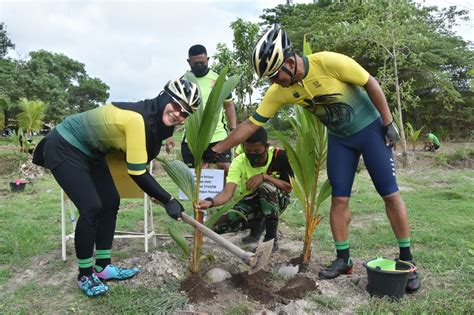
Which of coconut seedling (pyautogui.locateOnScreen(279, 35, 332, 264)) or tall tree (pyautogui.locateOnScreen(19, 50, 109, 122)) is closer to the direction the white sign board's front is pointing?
the coconut seedling

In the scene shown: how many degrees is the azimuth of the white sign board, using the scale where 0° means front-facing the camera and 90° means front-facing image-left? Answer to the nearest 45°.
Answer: approximately 0°

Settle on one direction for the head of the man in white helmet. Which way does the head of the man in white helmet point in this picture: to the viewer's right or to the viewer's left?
to the viewer's left

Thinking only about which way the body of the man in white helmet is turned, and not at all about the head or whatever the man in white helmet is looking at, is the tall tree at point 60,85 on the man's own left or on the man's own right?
on the man's own right

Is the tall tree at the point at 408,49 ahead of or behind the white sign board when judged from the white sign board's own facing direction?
behind
